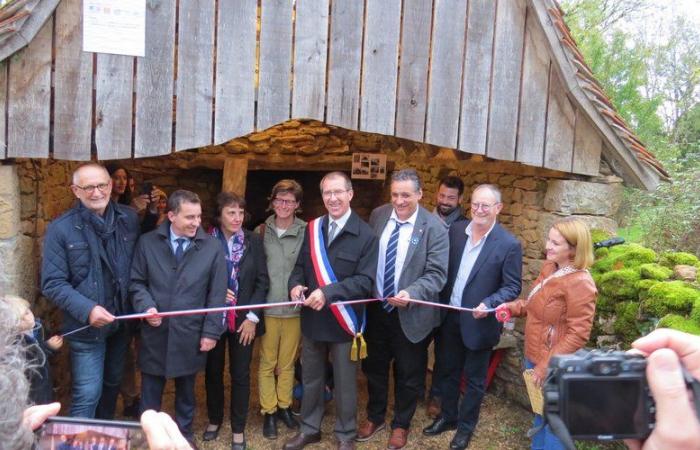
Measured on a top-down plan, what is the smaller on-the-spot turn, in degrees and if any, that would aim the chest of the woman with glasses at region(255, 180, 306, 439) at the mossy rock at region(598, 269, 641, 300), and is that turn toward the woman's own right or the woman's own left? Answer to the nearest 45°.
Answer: approximately 90° to the woman's own left

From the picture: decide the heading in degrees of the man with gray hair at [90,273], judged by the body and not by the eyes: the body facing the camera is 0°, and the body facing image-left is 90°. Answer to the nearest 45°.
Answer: approximately 315°

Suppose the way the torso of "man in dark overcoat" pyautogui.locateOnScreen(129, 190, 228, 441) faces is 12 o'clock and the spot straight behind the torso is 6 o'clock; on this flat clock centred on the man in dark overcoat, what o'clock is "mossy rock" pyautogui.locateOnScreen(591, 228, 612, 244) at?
The mossy rock is roughly at 9 o'clock from the man in dark overcoat.

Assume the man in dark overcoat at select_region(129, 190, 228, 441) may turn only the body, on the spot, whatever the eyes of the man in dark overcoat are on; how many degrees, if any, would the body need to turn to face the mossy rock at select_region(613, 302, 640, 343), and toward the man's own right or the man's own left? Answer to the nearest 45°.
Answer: approximately 90° to the man's own left

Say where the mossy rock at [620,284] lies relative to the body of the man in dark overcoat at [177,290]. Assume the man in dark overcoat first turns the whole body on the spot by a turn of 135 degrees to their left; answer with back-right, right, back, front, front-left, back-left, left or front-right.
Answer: front-right

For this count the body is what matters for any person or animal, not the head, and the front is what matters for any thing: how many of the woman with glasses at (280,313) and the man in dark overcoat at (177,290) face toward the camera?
2

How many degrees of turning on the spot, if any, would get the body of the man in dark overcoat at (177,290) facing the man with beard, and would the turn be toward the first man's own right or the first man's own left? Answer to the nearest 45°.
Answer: approximately 90° to the first man's own left
